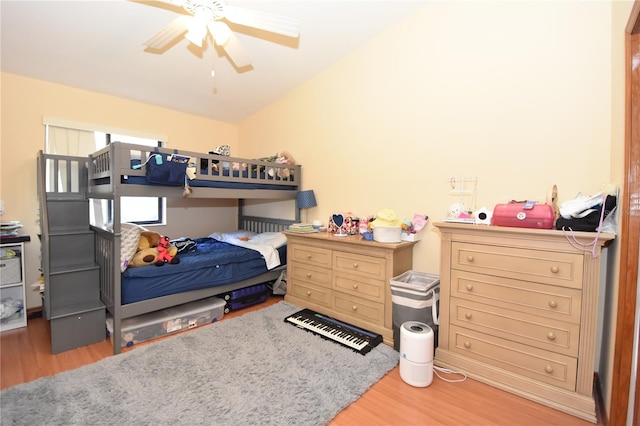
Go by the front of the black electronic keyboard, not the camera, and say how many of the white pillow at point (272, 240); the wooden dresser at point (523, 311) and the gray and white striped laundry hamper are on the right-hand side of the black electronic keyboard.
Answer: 1

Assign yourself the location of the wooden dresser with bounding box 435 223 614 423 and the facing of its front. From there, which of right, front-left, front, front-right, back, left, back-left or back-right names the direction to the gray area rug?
front

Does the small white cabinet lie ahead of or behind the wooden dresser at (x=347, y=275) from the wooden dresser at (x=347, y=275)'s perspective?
ahead

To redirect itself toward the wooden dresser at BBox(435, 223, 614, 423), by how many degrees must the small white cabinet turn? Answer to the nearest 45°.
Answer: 0° — it already faces it

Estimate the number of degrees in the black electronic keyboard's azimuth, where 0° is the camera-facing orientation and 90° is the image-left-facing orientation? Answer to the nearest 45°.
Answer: approximately 45°

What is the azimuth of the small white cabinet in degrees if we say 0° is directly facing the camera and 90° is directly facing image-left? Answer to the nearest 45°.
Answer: approximately 315°

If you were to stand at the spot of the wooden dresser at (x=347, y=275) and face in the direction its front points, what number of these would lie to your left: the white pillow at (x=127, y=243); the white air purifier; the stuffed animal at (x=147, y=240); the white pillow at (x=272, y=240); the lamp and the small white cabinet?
1

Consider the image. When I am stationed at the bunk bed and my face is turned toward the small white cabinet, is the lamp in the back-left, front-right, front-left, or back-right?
back-right

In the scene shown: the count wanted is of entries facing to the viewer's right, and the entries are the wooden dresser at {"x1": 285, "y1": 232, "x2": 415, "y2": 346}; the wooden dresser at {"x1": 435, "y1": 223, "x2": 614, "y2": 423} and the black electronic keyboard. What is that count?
0
